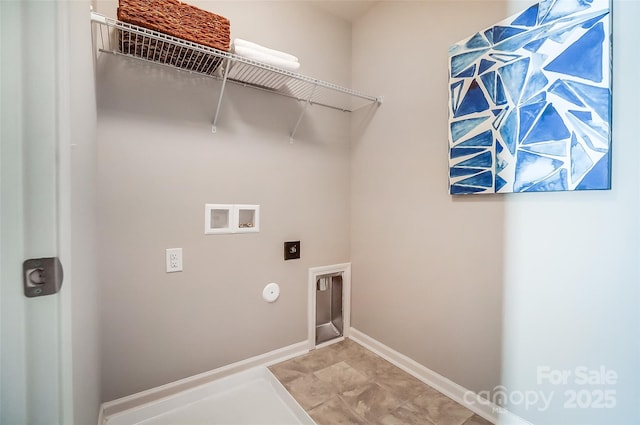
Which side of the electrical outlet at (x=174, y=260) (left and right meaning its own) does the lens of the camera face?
front

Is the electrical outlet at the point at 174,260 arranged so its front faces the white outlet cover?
no

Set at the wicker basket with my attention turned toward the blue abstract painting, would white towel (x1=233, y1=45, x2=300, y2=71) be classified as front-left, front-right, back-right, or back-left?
front-left

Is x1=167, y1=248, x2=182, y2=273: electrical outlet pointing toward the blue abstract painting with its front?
no
